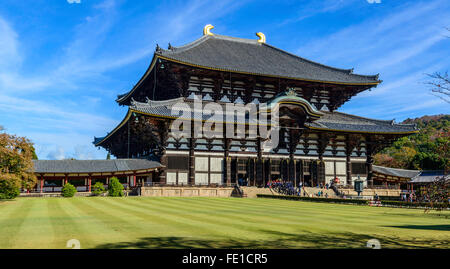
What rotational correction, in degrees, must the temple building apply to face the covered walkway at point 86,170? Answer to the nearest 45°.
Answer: approximately 90° to its right

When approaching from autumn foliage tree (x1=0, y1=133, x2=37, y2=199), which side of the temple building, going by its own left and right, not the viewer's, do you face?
right

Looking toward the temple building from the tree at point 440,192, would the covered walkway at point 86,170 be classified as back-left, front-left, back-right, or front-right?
front-left

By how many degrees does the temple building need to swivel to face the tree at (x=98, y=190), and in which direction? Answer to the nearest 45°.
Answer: approximately 90° to its right

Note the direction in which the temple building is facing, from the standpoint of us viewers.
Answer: facing the viewer and to the right of the viewer

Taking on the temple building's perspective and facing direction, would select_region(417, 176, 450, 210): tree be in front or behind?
in front

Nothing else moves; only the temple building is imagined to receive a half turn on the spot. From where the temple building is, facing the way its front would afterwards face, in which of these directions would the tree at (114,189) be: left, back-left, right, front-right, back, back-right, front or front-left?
left
